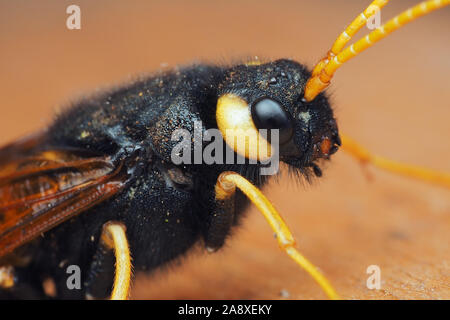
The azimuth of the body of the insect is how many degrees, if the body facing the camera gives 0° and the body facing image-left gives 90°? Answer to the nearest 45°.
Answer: approximately 270°
